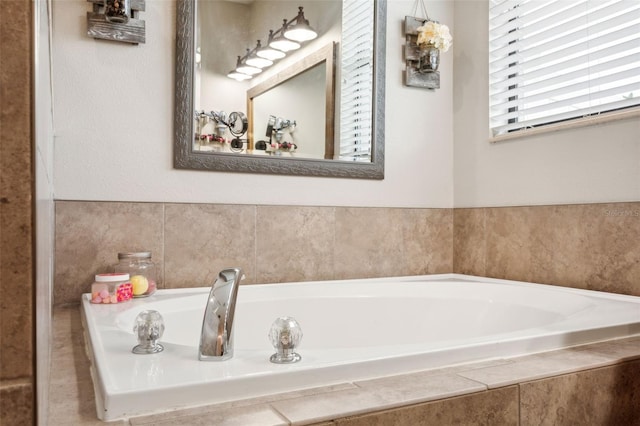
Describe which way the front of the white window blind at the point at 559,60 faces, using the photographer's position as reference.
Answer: facing the viewer and to the left of the viewer

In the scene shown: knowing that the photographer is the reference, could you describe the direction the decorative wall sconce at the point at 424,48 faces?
facing the viewer and to the right of the viewer

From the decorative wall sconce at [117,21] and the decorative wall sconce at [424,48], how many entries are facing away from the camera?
0

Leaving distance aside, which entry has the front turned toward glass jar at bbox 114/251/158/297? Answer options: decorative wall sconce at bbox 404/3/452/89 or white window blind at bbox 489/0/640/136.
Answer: the white window blind

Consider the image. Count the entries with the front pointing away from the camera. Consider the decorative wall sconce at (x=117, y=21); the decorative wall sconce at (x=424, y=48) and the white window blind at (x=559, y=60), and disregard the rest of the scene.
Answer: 0

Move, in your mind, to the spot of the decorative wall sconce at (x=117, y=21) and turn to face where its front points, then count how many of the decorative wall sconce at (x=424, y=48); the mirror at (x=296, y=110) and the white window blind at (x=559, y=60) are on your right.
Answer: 0

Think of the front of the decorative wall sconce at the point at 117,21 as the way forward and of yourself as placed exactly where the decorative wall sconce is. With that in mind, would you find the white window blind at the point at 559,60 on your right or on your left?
on your left

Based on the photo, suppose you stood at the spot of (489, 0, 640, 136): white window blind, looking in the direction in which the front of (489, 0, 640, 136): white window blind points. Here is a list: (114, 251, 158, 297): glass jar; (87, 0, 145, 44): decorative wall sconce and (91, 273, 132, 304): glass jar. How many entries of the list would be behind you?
0

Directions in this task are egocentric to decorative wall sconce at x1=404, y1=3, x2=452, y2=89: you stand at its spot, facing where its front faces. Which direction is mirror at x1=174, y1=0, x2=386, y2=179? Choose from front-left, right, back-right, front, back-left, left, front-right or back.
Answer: right

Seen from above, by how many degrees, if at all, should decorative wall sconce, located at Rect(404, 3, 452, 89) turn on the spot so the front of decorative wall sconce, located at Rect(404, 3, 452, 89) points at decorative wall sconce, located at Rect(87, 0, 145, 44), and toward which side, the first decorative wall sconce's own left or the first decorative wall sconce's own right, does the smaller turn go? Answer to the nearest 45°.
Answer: approximately 90° to the first decorative wall sconce's own right

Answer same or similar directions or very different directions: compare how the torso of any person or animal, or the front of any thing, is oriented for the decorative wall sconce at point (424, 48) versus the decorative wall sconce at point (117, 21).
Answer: same or similar directions

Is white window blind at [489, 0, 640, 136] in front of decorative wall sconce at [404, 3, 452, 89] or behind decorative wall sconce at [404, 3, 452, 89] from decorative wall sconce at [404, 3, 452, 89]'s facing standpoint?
in front

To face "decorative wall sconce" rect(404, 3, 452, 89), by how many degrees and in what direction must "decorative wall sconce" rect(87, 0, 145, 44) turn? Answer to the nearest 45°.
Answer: approximately 90° to its left

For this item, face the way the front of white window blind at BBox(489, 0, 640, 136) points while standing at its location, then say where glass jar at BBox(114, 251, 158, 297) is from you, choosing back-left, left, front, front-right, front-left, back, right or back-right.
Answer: front

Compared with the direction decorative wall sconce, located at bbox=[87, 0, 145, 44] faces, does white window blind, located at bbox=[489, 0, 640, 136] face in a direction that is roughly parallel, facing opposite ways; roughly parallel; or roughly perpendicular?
roughly perpendicular

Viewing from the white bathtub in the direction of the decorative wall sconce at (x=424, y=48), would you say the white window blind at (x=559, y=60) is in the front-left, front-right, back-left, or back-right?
front-right

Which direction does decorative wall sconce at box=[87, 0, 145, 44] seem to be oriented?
toward the camera

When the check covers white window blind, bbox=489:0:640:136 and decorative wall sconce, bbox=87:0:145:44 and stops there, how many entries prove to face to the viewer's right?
0
